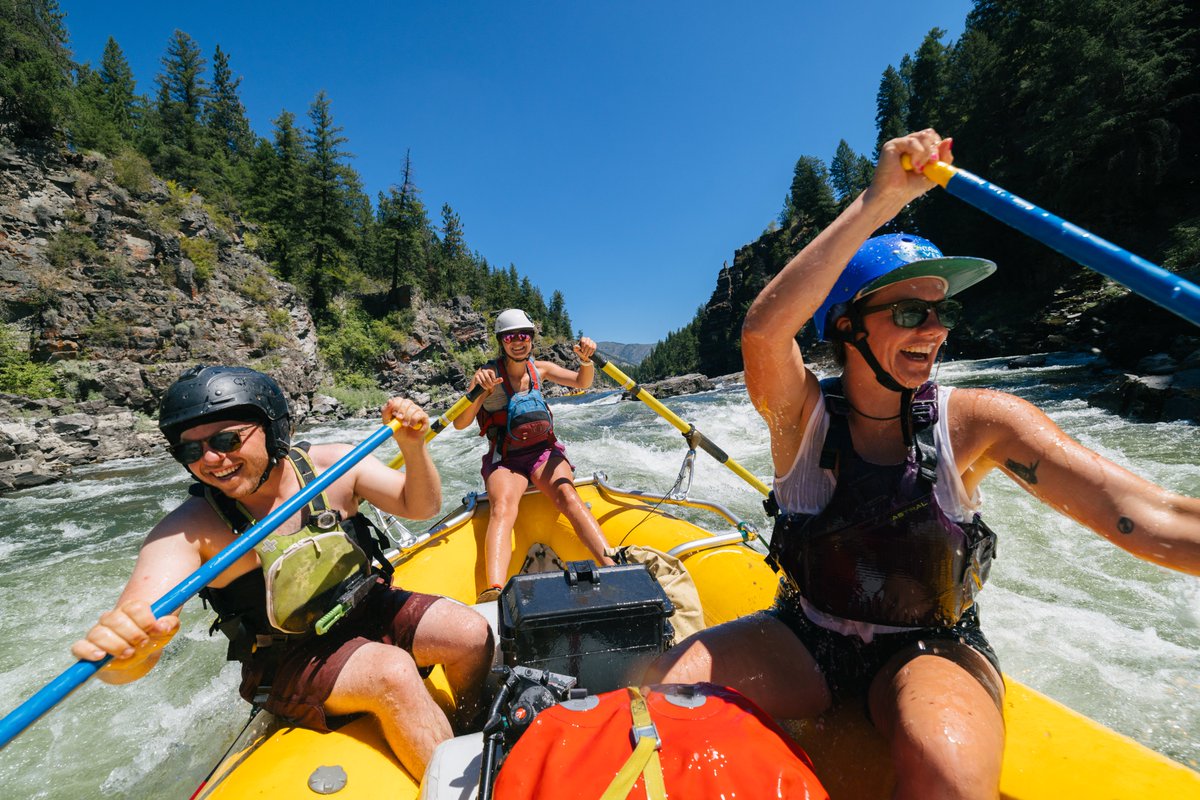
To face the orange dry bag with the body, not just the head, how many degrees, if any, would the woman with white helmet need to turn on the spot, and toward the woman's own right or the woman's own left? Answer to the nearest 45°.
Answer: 0° — they already face it

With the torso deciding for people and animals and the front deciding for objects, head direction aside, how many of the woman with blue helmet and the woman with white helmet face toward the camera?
2

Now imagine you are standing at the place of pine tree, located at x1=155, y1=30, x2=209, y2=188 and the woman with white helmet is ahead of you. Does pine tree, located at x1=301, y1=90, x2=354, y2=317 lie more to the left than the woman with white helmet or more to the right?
left

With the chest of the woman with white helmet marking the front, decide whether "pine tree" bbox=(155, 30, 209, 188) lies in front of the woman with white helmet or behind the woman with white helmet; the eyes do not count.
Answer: behind

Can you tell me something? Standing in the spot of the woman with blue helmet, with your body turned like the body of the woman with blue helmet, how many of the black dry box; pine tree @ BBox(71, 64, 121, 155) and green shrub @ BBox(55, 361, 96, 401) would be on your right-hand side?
3

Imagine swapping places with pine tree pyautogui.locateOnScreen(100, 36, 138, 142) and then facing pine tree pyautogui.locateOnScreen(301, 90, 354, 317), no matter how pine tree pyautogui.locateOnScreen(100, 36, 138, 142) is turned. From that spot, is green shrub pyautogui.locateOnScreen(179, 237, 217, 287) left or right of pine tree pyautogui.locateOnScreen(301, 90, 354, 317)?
right

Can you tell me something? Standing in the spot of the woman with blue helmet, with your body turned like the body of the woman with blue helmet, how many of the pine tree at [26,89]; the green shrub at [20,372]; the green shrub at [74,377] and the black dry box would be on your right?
4

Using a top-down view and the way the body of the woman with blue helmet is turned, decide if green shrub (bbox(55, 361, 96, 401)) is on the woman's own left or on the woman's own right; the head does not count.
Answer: on the woman's own right

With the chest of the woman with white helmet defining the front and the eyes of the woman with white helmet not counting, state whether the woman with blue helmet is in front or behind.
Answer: in front

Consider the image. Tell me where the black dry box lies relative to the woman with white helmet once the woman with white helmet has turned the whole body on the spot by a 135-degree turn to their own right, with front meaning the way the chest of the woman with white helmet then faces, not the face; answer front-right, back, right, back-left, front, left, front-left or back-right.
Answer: back-left

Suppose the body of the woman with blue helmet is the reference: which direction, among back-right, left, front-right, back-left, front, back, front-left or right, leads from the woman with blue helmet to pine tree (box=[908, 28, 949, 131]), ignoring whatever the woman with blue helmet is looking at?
back

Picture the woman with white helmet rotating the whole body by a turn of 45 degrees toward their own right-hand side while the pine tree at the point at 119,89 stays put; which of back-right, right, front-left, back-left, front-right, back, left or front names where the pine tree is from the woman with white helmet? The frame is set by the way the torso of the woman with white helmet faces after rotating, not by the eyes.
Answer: right

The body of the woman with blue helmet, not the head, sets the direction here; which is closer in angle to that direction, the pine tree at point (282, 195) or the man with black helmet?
the man with black helmet

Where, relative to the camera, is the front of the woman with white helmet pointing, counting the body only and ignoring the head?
toward the camera

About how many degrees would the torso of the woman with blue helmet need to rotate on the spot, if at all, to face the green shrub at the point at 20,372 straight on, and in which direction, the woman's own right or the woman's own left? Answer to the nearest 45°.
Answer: approximately 90° to the woman's own right

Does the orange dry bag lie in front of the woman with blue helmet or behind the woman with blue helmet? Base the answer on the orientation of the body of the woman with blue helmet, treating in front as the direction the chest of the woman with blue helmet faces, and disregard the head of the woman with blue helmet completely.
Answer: in front
